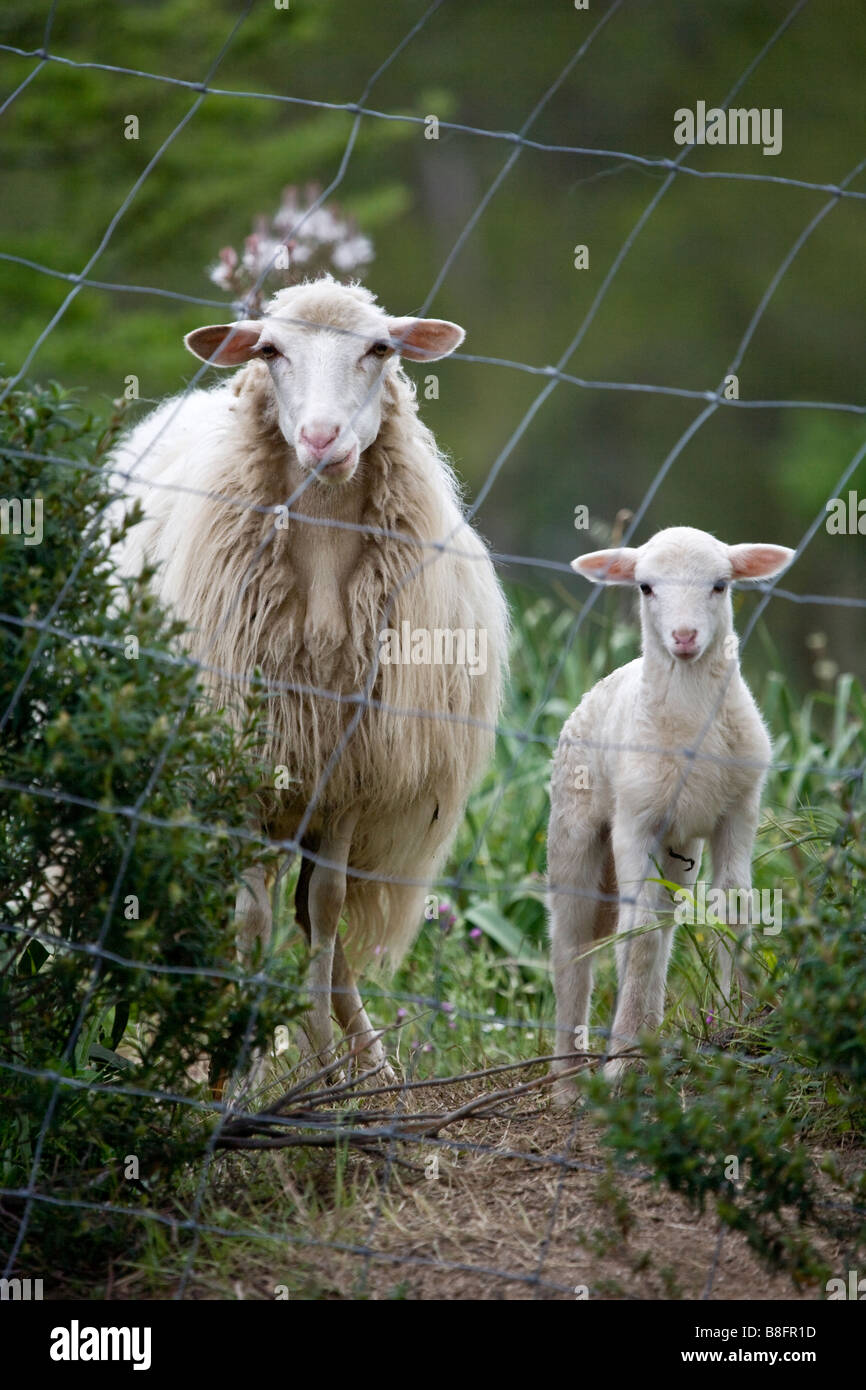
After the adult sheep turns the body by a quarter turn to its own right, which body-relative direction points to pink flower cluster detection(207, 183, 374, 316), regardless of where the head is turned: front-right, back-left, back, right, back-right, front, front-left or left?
right

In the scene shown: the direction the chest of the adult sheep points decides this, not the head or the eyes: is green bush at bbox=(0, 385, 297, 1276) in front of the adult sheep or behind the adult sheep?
in front

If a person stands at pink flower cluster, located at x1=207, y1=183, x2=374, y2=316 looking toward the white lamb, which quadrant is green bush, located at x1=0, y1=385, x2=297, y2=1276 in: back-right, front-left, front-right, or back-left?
front-right

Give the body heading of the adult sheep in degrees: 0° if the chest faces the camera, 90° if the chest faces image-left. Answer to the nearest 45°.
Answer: approximately 0°

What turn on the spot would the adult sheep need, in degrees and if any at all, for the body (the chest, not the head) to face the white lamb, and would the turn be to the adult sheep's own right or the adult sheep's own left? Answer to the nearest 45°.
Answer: approximately 45° to the adult sheep's own left
